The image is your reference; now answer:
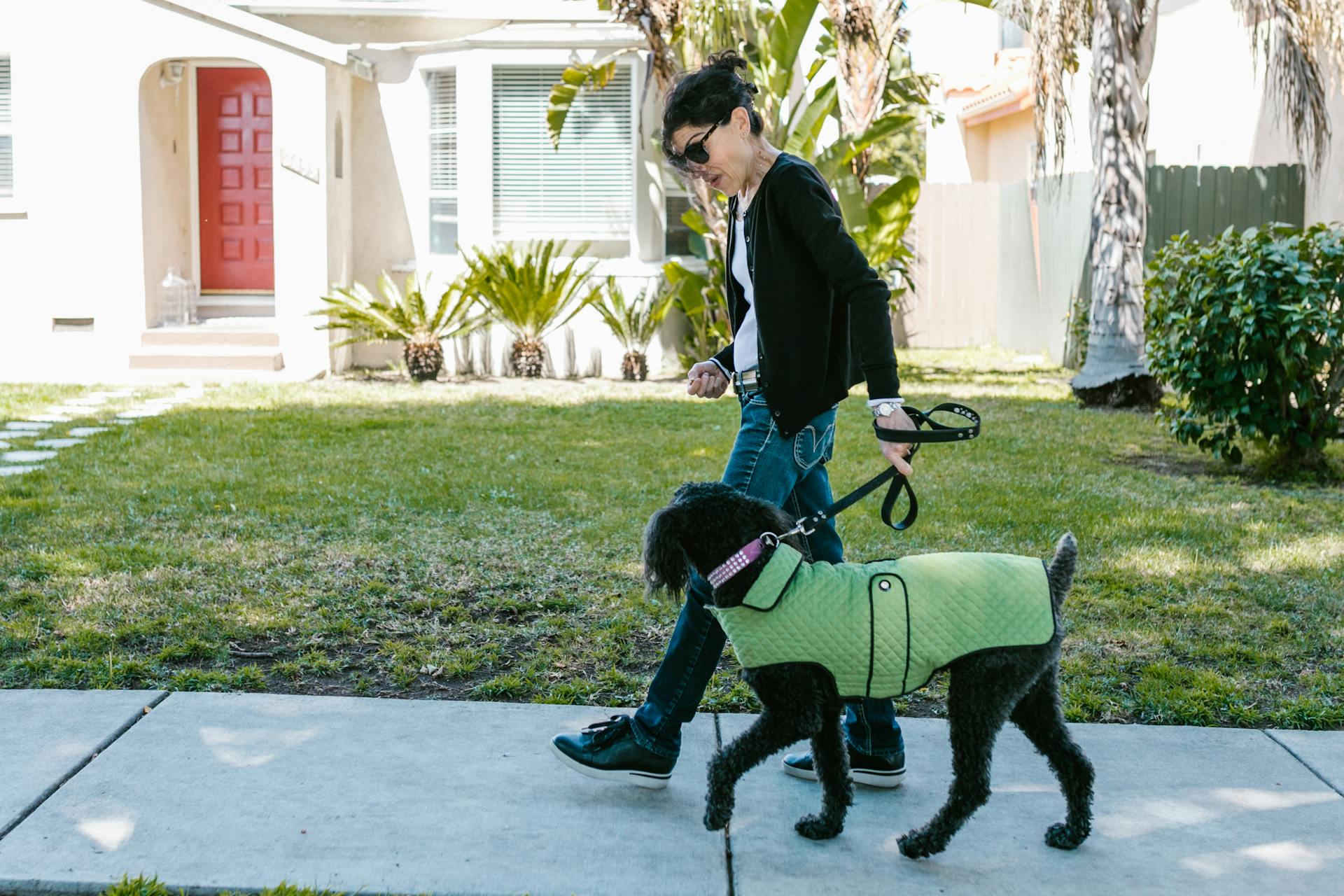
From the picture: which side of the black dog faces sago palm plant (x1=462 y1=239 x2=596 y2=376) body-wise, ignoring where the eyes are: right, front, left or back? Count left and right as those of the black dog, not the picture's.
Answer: right

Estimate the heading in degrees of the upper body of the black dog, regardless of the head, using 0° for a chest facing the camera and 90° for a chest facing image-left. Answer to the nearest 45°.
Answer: approximately 90°

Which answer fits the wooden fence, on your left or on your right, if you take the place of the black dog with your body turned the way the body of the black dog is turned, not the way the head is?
on your right

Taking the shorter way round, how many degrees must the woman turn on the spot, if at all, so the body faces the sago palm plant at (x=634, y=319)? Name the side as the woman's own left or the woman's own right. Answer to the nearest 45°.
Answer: approximately 90° to the woman's own right

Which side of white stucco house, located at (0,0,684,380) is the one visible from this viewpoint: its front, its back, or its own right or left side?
front

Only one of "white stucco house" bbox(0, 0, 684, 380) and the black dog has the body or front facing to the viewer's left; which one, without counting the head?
the black dog

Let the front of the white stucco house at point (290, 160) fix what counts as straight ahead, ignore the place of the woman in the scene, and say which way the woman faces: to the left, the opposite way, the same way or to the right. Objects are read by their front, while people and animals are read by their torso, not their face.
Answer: to the right

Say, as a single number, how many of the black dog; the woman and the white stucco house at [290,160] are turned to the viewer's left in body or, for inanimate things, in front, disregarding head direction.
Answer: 2

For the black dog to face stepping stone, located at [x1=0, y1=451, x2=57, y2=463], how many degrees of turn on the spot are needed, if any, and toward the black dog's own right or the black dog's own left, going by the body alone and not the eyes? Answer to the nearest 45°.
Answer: approximately 45° to the black dog's own right

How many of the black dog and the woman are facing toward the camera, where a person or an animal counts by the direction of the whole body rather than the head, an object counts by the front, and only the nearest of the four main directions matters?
0

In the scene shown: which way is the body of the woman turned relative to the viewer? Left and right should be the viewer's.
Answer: facing to the left of the viewer

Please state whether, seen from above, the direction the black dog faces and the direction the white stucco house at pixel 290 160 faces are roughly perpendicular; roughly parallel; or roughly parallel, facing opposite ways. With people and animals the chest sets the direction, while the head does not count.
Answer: roughly perpendicular
